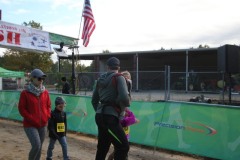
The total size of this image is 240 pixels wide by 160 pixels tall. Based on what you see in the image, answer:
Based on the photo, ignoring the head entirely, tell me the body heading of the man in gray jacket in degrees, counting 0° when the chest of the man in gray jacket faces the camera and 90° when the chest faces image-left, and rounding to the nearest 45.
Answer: approximately 225°

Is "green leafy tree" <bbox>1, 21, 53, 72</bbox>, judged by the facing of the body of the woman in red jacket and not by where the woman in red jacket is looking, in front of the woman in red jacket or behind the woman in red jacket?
behind

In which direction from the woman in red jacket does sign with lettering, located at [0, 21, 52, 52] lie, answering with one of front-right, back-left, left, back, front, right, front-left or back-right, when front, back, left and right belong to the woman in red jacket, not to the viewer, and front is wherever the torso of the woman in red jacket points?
back-left

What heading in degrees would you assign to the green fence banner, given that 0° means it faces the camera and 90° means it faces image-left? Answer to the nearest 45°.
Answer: approximately 45°

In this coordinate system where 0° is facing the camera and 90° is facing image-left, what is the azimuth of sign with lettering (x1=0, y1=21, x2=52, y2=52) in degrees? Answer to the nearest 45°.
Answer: approximately 315°

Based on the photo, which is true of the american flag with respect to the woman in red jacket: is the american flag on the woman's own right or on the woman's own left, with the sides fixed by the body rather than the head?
on the woman's own left

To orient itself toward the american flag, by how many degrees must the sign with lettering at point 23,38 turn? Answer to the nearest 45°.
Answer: approximately 90° to its left
